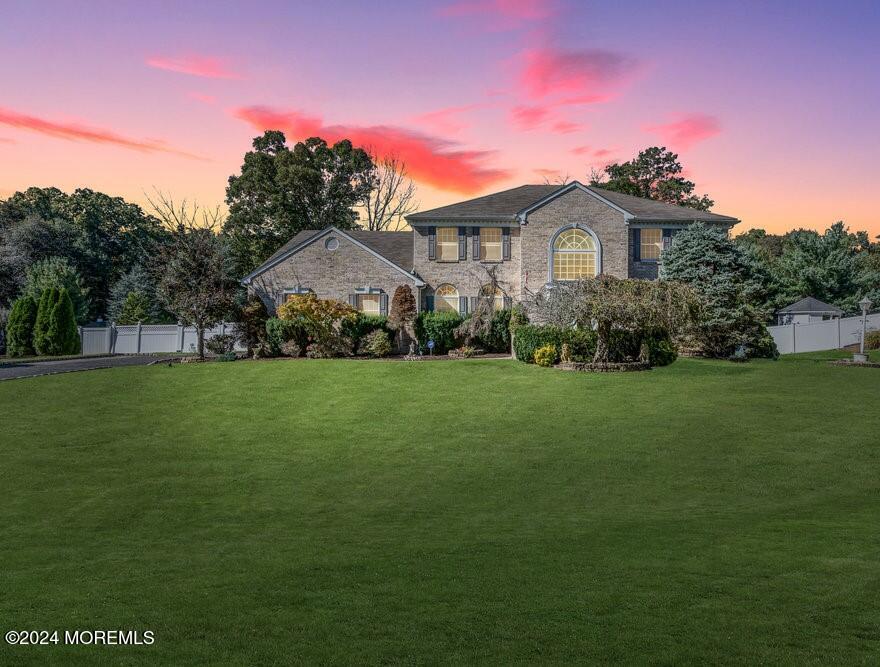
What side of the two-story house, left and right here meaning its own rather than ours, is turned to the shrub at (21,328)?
right

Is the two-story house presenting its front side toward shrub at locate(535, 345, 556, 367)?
yes

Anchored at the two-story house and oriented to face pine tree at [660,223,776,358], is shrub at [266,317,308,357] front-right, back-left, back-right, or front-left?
back-right

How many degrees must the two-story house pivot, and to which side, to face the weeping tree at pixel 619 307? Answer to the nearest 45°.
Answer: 0° — it already faces it

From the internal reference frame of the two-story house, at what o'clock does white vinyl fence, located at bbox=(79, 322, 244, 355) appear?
The white vinyl fence is roughly at 3 o'clock from the two-story house.

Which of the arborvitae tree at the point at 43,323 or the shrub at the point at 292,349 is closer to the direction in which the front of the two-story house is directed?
the shrub

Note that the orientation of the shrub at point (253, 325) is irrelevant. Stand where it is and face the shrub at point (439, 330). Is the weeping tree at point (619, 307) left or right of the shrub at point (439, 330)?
right

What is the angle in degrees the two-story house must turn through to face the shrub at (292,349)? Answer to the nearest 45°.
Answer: approximately 45° to its right

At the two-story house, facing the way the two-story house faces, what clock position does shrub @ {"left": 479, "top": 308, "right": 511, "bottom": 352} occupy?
The shrub is roughly at 12 o'clock from the two-story house.

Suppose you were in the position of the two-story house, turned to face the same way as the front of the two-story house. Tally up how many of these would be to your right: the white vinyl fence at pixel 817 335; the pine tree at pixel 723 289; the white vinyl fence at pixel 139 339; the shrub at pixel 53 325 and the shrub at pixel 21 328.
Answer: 3

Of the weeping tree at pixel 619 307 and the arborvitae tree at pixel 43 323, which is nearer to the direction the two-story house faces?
the weeping tree

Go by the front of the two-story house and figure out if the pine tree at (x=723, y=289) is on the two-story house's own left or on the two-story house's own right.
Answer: on the two-story house's own left

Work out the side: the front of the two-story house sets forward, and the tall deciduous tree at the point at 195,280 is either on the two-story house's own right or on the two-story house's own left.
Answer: on the two-story house's own right

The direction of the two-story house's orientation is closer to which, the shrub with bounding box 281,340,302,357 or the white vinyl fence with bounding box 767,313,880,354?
the shrub

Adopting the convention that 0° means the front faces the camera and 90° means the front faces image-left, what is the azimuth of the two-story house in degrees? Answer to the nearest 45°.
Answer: approximately 0°
